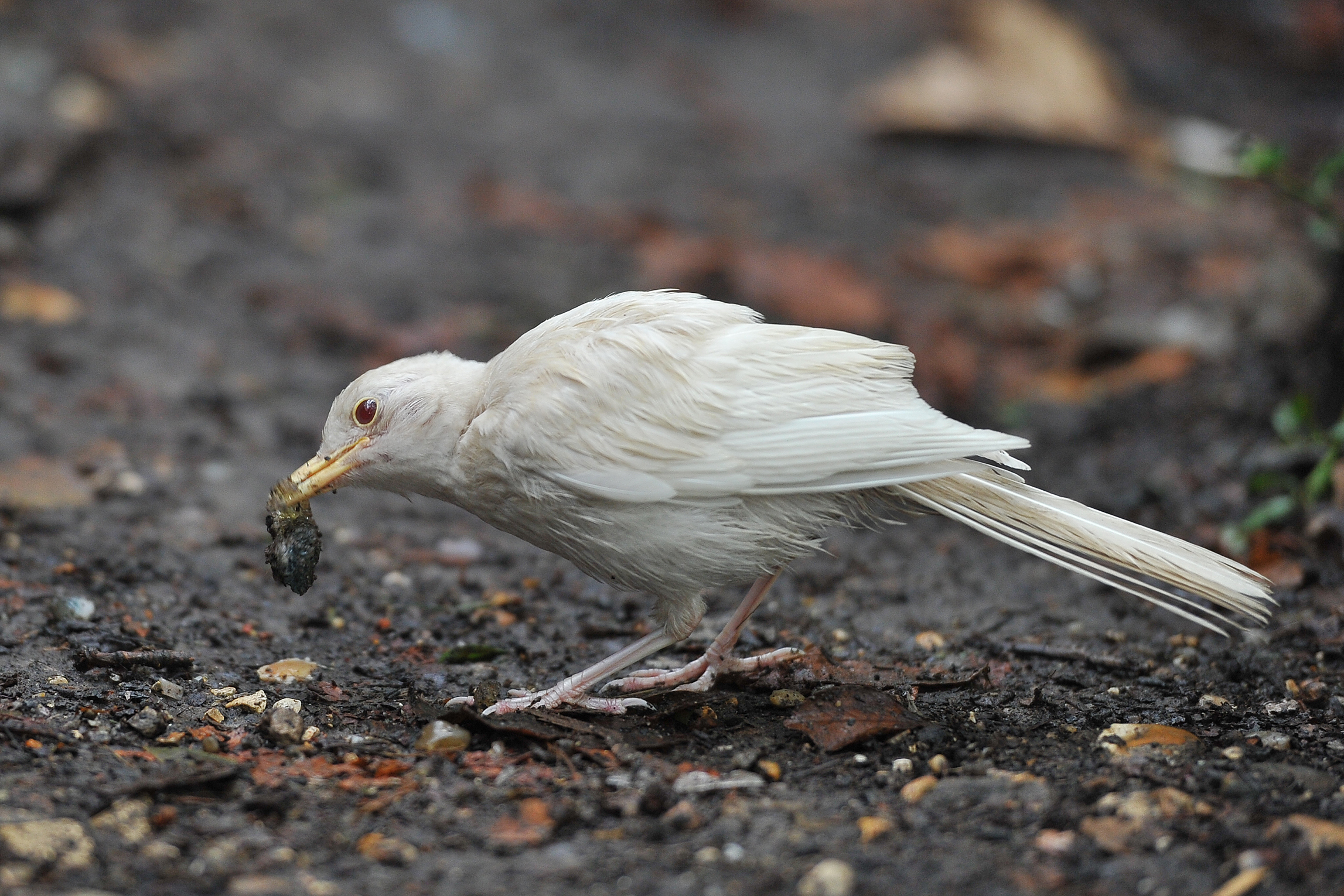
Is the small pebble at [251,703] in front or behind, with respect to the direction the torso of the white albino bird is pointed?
in front

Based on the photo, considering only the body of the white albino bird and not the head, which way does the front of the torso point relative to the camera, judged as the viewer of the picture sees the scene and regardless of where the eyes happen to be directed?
to the viewer's left

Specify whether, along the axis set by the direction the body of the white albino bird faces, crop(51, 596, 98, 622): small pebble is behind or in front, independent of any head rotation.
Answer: in front

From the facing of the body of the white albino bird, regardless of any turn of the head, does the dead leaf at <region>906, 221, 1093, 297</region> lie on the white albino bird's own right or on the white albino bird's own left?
on the white albino bird's own right

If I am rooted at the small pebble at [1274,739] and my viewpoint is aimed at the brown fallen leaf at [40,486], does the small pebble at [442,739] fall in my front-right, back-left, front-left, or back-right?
front-left

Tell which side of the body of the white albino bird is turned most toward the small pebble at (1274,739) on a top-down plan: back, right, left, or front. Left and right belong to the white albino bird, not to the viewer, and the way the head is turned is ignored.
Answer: back

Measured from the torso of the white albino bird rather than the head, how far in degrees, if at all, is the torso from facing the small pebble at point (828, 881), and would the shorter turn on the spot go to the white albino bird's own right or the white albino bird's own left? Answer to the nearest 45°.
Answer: approximately 90° to the white albino bird's own left

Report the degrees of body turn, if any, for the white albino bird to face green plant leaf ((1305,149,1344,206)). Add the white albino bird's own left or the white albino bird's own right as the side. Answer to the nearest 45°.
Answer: approximately 135° to the white albino bird's own right

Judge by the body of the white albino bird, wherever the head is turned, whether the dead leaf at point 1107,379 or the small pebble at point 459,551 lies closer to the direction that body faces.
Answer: the small pebble

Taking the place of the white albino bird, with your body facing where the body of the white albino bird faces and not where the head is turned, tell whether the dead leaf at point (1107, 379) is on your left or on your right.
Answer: on your right
